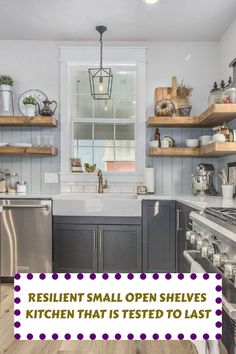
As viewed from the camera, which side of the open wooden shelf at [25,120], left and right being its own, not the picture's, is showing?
front

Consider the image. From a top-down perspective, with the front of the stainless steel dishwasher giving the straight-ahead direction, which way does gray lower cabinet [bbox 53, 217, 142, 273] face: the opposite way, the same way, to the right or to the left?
the same way

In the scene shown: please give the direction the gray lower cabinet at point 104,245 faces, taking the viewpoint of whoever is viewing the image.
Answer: facing the viewer

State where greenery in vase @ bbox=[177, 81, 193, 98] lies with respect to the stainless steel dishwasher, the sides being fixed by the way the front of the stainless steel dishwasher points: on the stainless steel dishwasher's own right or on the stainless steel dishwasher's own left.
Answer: on the stainless steel dishwasher's own left

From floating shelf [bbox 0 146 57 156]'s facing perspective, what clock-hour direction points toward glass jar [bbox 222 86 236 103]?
The glass jar is roughly at 10 o'clock from the floating shelf.

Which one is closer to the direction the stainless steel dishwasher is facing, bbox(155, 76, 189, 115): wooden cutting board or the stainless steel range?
the stainless steel range

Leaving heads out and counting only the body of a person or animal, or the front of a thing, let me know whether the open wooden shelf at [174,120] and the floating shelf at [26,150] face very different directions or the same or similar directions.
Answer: same or similar directions

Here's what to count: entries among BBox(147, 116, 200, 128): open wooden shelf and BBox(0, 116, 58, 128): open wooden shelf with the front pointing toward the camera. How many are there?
2

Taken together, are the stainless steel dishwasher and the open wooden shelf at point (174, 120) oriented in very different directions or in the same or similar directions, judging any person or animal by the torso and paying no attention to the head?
same or similar directions

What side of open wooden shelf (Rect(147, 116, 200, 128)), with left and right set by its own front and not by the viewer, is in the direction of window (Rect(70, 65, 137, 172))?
right

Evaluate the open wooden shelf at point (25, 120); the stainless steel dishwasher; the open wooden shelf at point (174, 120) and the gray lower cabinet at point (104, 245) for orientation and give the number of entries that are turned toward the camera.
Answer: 4

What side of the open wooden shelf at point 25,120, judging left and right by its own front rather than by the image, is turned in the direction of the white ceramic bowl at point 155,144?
left

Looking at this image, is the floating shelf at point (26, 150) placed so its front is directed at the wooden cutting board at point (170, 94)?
no

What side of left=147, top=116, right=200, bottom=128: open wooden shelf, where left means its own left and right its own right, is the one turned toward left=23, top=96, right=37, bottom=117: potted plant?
right
